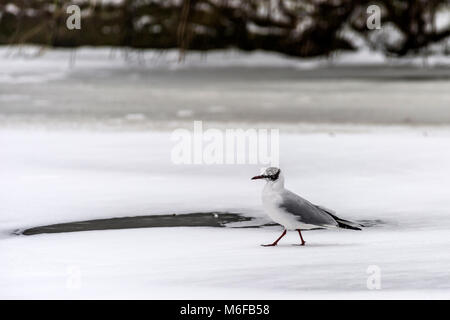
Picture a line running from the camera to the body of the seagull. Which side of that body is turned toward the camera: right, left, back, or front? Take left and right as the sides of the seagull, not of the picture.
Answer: left
